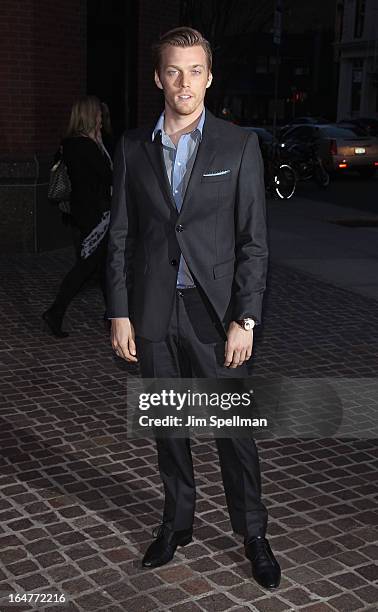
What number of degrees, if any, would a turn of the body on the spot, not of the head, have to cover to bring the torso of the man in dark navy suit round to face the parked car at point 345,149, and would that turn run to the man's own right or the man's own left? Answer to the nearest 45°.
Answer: approximately 180°

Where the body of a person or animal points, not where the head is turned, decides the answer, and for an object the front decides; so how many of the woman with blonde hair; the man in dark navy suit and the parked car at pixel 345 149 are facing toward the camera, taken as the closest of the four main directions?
1

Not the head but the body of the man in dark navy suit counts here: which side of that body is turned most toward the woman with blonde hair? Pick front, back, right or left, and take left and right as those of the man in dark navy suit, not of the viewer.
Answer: back

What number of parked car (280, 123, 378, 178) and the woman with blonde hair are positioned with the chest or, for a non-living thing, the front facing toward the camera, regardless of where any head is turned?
0

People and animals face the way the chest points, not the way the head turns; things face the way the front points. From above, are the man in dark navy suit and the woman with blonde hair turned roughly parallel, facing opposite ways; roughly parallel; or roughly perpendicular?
roughly perpendicular

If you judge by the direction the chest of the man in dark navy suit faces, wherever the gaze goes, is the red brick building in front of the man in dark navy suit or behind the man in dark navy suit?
behind

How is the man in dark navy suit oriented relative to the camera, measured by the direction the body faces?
toward the camera
